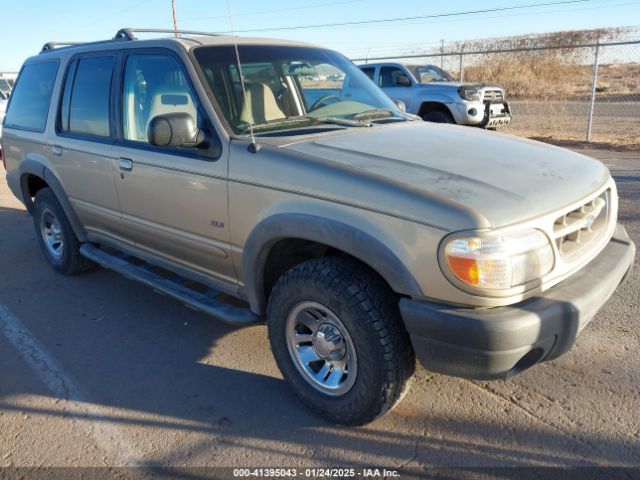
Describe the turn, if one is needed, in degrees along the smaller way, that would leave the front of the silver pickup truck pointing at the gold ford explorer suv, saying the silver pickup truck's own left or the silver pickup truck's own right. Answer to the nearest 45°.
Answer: approximately 45° to the silver pickup truck's own right

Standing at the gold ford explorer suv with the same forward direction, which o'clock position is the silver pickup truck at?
The silver pickup truck is roughly at 8 o'clock from the gold ford explorer suv.

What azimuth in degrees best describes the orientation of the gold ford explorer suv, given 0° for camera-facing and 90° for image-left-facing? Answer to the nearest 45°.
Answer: approximately 315°

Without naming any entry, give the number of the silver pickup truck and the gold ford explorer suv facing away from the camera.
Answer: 0

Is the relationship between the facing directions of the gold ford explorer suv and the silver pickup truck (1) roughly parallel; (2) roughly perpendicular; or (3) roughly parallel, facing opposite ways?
roughly parallel

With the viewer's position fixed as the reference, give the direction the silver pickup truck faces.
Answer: facing the viewer and to the right of the viewer
